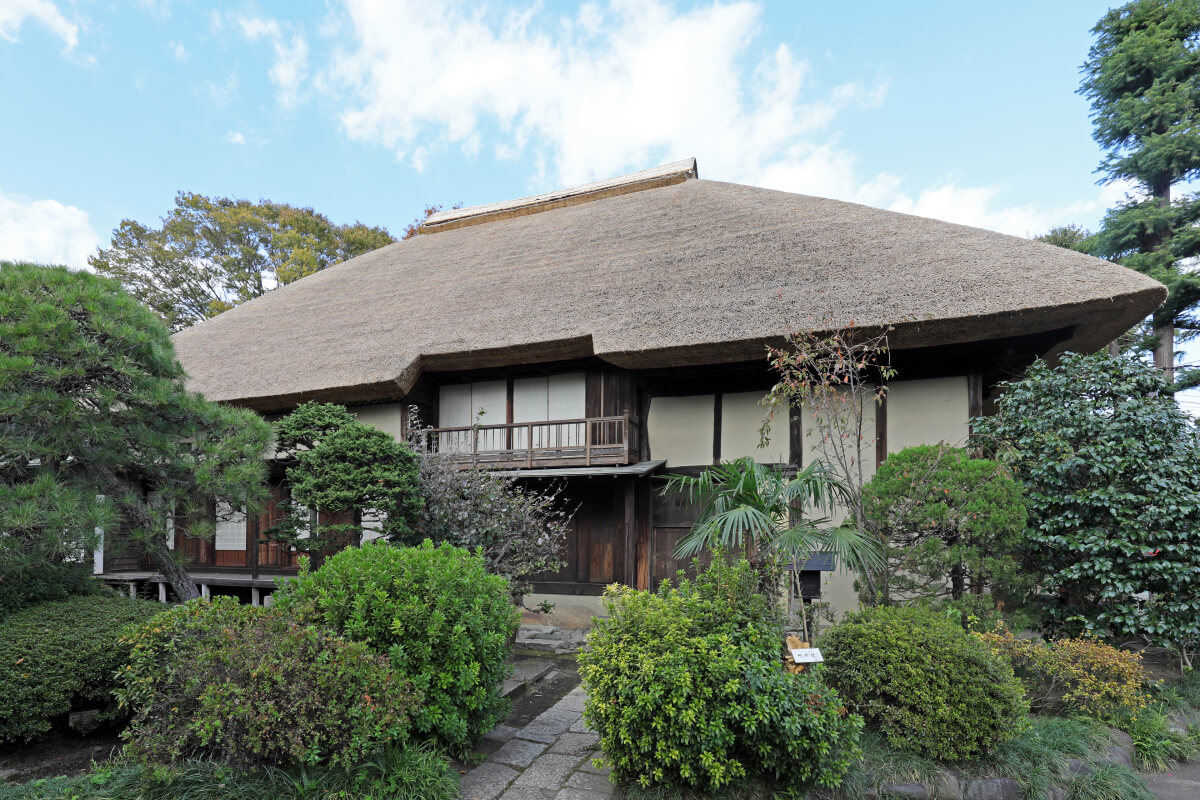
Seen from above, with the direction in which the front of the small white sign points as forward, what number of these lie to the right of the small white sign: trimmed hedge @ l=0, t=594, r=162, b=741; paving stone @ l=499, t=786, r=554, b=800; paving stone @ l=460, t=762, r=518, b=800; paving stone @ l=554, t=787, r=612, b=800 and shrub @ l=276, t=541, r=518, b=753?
5

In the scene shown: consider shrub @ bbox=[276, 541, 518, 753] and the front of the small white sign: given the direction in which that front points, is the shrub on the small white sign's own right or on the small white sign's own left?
on the small white sign's own right

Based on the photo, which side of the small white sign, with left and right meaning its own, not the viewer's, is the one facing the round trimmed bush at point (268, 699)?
right

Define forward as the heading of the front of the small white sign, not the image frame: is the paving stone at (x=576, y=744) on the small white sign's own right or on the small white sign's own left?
on the small white sign's own right

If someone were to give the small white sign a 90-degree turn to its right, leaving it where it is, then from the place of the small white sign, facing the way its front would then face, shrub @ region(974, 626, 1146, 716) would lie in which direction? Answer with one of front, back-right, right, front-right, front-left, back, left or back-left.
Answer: back-right

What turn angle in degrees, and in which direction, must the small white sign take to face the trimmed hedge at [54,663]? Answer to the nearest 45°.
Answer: approximately 90° to its right

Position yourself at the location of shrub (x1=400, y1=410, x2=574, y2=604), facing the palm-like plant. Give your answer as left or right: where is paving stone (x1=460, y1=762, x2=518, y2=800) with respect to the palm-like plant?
right

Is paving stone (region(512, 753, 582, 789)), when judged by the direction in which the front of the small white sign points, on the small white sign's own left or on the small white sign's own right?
on the small white sign's own right

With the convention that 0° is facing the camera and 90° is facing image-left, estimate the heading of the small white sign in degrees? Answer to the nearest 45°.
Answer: approximately 0°

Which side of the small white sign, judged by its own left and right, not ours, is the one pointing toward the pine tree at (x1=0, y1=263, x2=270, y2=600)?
right
